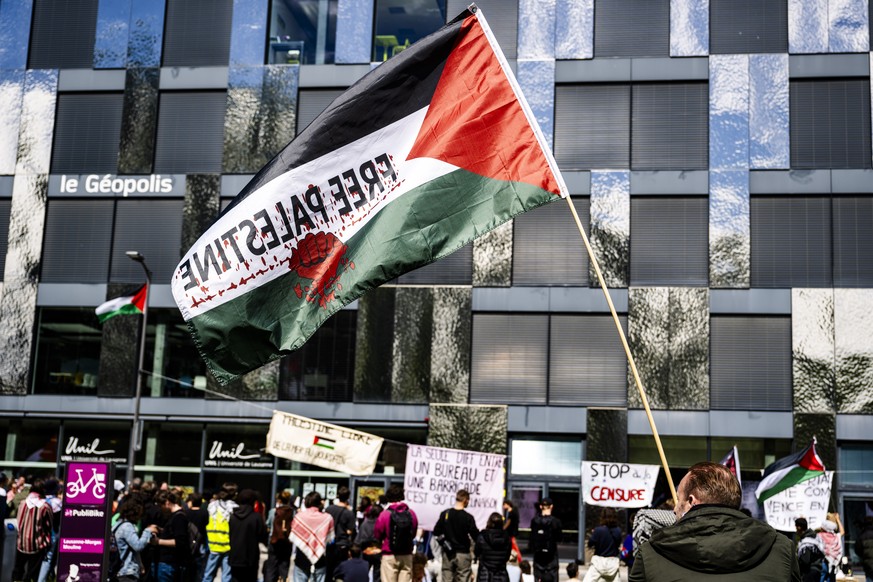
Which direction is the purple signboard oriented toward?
toward the camera

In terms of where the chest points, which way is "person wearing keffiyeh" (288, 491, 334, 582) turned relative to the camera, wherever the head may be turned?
away from the camera

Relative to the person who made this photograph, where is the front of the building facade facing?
facing the viewer

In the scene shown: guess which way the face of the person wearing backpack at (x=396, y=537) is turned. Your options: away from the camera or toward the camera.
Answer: away from the camera

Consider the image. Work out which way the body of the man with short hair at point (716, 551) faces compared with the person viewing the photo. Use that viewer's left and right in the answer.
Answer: facing away from the viewer

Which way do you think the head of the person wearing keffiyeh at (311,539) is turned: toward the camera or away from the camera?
away from the camera

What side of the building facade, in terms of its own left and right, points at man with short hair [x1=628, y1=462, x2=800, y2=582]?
front

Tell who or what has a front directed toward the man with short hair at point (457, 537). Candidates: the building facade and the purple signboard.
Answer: the building facade

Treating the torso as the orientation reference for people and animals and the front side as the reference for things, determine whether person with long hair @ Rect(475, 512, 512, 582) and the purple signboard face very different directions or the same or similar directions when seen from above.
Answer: very different directions

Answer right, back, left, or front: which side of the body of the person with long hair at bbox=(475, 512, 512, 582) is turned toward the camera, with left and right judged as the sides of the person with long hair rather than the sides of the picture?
back

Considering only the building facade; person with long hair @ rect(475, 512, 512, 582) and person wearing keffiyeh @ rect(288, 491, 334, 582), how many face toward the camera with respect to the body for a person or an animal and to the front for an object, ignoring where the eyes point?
1

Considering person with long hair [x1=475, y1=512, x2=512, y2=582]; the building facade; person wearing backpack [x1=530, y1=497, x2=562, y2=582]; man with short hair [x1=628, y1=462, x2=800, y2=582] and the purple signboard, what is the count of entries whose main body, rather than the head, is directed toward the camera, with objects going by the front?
2

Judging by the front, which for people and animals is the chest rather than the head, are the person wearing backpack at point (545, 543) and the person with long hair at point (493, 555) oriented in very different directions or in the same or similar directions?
same or similar directions

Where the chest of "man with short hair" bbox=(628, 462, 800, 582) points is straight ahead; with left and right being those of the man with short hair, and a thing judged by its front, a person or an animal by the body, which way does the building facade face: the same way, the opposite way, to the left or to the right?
the opposite way

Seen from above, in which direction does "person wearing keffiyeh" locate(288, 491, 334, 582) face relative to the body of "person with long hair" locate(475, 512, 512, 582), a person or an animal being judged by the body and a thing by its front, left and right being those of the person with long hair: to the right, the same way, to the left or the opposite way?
the same way

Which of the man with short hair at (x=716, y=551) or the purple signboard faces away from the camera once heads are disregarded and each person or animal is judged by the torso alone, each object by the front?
the man with short hair

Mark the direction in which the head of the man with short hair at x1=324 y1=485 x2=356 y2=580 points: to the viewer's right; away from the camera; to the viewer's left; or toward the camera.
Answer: away from the camera

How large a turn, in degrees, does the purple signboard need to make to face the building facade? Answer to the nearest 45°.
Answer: approximately 135° to its left

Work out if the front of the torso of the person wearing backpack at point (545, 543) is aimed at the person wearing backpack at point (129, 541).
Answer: no

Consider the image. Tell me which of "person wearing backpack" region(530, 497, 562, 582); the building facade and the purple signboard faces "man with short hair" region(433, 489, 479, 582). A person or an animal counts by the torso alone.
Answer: the building facade
